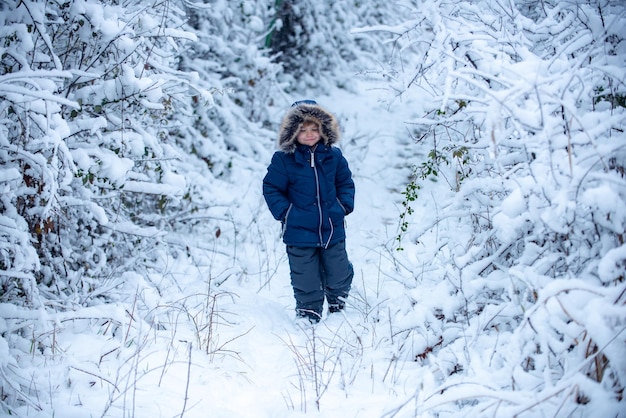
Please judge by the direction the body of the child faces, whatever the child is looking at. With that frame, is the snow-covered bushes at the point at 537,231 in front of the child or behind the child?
in front

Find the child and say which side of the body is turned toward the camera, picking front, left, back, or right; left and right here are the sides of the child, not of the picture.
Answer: front
